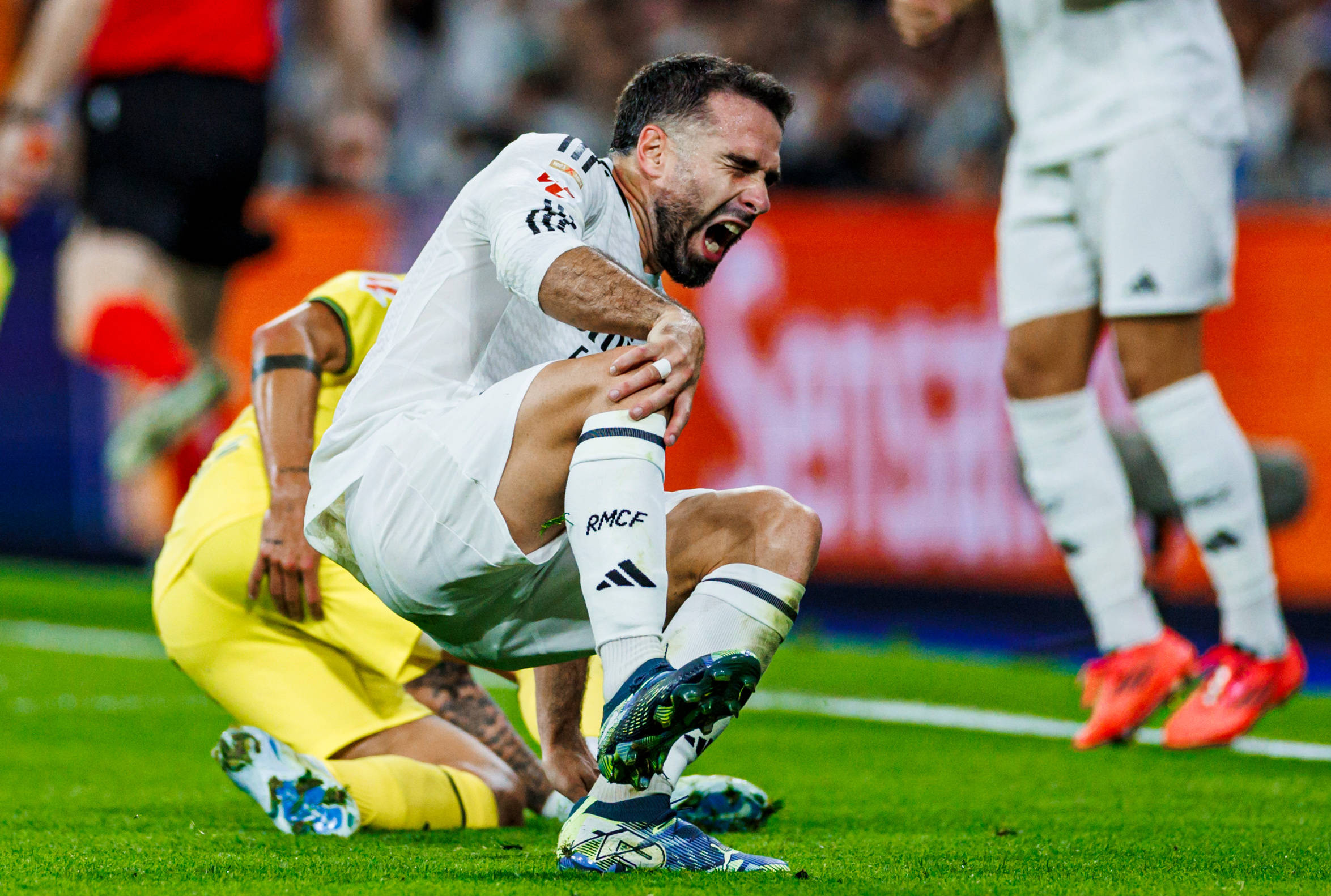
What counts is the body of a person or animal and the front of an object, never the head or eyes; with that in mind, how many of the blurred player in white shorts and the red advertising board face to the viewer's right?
0

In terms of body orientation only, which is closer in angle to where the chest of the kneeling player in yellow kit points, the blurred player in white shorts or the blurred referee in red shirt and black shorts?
the blurred player in white shorts

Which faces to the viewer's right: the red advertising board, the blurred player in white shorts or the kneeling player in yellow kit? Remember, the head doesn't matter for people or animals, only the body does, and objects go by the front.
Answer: the kneeling player in yellow kit

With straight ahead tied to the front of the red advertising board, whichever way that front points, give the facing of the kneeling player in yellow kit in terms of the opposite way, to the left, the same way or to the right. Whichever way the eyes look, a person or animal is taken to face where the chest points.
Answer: to the left

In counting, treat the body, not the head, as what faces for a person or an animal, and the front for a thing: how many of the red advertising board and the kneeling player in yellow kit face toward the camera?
1

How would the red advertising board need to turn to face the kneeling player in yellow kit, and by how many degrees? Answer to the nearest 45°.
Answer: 0° — it already faces them

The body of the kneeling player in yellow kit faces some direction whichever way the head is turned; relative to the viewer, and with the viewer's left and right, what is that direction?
facing to the right of the viewer

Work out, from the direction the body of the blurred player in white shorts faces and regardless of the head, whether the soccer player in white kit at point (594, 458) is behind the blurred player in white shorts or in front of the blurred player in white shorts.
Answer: in front

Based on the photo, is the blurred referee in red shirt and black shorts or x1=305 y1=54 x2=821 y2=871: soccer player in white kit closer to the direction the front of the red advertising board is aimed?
the soccer player in white kit

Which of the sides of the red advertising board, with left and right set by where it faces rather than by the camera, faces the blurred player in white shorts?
front

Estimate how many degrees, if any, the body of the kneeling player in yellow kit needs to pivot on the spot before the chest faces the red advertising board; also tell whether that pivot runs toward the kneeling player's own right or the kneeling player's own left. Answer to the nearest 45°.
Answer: approximately 45° to the kneeling player's own left

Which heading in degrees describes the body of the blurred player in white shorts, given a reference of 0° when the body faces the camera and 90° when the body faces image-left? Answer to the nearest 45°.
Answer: approximately 45°

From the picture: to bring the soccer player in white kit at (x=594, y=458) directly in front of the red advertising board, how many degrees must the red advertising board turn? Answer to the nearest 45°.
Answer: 0° — it already faces them

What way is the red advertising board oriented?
toward the camera
